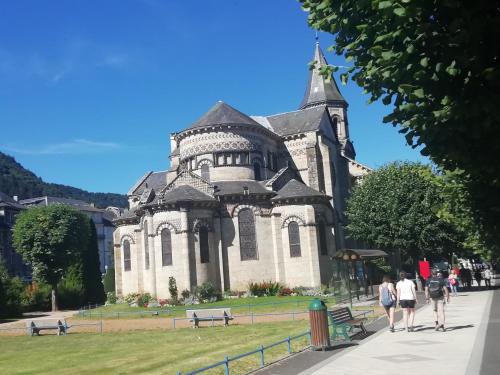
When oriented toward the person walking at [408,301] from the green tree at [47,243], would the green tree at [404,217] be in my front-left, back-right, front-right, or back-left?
front-left

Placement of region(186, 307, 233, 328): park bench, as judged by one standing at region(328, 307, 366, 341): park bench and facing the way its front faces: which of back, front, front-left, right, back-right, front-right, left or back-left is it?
back

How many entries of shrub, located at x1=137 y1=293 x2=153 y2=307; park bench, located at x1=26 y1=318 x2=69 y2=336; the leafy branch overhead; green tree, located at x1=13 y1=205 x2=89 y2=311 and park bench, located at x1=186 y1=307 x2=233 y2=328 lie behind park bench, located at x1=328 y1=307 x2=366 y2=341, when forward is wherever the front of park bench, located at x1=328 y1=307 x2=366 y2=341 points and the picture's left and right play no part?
4

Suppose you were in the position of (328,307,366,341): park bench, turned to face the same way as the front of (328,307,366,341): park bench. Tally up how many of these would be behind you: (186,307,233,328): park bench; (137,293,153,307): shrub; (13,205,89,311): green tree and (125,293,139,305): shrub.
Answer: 4

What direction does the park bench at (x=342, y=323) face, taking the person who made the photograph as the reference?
facing the viewer and to the right of the viewer

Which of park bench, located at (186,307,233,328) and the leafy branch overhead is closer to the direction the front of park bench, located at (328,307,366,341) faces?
the leafy branch overhead

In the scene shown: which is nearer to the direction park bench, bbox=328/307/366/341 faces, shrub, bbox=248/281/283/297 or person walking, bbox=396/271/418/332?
the person walking

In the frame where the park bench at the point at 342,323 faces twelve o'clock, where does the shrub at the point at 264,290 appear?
The shrub is roughly at 7 o'clock from the park bench.

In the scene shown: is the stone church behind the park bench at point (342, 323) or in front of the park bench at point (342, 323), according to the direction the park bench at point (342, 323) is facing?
behind

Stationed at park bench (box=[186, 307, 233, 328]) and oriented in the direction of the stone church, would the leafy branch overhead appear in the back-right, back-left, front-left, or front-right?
back-right

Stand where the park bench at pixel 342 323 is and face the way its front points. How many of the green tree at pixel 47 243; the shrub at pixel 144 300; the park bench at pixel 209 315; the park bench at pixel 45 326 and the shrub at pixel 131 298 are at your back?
5

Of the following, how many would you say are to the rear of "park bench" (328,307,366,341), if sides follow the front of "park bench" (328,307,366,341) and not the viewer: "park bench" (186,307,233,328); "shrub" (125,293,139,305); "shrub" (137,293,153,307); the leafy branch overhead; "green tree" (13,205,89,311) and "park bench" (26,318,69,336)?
5
